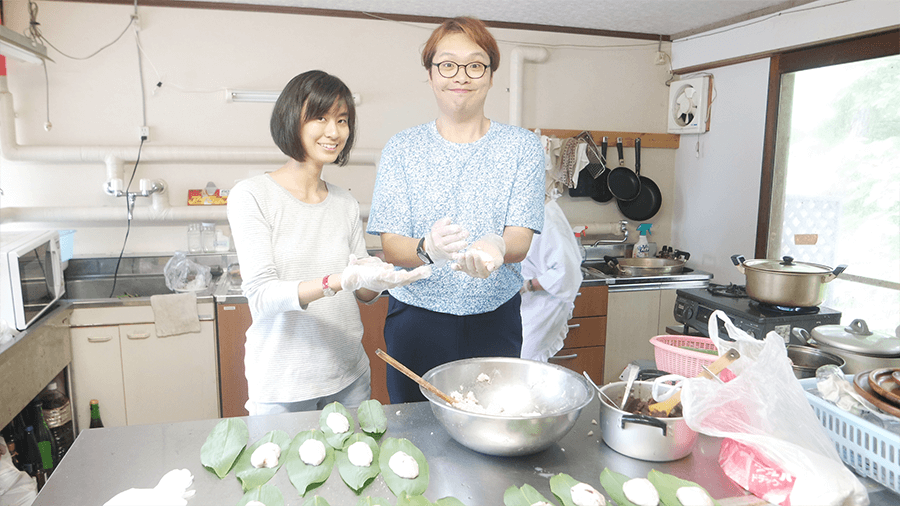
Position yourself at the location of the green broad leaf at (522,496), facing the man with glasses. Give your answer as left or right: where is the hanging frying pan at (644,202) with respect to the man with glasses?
right

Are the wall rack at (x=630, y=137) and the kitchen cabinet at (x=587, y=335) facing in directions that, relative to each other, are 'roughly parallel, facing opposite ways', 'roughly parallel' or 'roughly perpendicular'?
roughly parallel

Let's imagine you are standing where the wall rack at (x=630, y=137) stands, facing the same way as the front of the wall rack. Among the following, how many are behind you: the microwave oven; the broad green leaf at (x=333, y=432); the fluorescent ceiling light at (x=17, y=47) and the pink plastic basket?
0

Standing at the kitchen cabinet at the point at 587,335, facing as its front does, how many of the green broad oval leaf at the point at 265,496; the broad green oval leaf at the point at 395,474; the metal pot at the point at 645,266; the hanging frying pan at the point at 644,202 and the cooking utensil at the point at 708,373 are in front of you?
3

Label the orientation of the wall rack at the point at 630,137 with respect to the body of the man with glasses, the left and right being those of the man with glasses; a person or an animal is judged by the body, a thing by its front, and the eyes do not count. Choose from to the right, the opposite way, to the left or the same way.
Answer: the same way

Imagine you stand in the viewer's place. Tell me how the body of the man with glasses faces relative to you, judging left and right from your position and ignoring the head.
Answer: facing the viewer

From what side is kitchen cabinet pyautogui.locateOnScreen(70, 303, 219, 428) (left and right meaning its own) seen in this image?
front

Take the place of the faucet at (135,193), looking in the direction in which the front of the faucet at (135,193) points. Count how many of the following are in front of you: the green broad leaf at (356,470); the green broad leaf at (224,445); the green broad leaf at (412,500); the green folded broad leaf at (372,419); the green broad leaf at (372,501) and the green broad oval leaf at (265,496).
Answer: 6

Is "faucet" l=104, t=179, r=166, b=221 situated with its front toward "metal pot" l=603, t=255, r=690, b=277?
no

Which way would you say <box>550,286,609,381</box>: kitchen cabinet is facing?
toward the camera

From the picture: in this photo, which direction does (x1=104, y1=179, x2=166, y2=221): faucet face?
toward the camera

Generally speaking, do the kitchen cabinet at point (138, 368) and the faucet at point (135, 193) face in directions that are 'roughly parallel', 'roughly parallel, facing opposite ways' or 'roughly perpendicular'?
roughly parallel

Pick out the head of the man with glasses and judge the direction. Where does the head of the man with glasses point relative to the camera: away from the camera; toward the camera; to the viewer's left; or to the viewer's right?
toward the camera

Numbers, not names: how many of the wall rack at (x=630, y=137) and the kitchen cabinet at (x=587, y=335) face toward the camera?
2

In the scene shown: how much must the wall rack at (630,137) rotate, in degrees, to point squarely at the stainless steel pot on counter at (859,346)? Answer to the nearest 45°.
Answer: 0° — it already faces it

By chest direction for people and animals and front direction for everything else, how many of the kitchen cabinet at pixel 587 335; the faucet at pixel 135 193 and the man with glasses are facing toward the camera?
3
